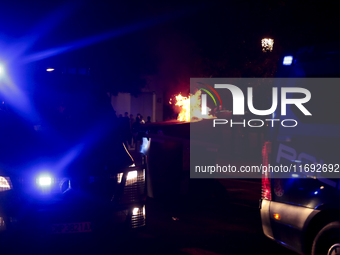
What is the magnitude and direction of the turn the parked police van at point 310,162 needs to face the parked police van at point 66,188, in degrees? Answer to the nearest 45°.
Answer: approximately 135° to its right

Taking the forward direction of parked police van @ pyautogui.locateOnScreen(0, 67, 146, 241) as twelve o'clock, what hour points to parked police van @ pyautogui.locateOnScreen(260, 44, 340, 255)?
parked police van @ pyautogui.locateOnScreen(260, 44, 340, 255) is roughly at 10 o'clock from parked police van @ pyautogui.locateOnScreen(0, 67, 146, 241).

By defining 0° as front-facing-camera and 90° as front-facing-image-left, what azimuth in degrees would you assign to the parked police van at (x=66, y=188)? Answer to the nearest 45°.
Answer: approximately 0°

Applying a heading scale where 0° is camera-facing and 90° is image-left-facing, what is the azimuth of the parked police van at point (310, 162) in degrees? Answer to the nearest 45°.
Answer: approximately 315°

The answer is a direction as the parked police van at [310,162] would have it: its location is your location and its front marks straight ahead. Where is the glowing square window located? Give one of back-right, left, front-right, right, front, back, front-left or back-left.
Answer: back-left

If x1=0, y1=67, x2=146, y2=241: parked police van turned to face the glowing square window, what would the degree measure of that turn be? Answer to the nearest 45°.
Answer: approximately 135° to its left

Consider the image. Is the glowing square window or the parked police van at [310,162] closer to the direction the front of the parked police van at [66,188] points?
the parked police van at [310,162]
